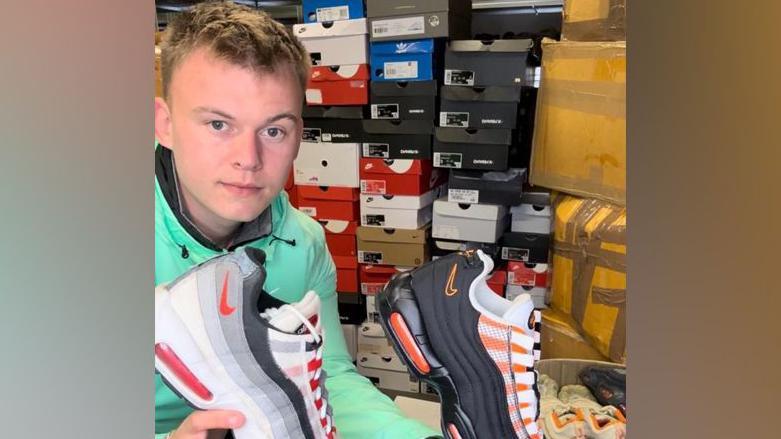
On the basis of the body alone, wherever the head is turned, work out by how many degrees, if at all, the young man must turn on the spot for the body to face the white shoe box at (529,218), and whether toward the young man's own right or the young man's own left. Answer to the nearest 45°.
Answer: approximately 135° to the young man's own left

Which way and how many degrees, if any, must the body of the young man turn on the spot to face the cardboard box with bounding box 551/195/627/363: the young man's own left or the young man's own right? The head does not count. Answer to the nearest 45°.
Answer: approximately 135° to the young man's own left

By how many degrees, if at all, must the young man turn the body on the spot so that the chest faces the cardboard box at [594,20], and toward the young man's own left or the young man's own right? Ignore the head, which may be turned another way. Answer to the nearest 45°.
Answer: approximately 135° to the young man's own left

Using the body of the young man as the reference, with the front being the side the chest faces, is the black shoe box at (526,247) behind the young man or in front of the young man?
behind

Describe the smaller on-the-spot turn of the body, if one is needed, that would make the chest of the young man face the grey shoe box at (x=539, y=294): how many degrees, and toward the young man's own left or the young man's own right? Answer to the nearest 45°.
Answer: approximately 135° to the young man's own left

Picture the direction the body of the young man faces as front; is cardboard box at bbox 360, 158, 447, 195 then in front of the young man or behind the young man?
behind

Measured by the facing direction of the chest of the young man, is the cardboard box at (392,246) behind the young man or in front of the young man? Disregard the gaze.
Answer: behind

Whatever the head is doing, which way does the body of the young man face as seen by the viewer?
toward the camera

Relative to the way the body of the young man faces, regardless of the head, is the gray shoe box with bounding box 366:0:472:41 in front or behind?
behind

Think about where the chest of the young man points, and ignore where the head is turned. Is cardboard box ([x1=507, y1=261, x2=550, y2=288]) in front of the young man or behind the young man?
behind

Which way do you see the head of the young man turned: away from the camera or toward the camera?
toward the camera
